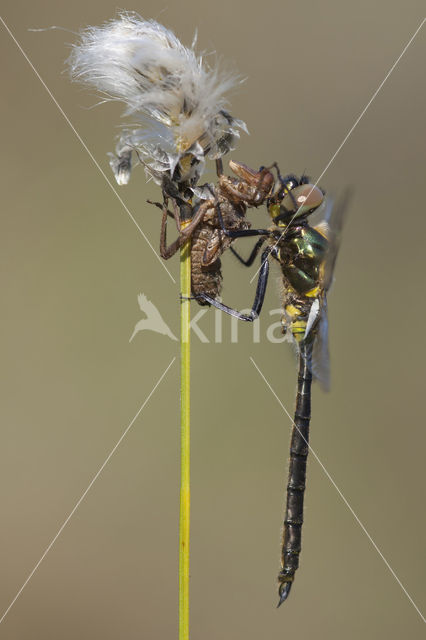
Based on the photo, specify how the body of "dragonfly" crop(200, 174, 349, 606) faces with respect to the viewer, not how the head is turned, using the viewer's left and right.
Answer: facing to the left of the viewer

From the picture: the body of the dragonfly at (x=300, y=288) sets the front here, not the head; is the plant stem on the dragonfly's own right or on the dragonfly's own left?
on the dragonfly's own left
